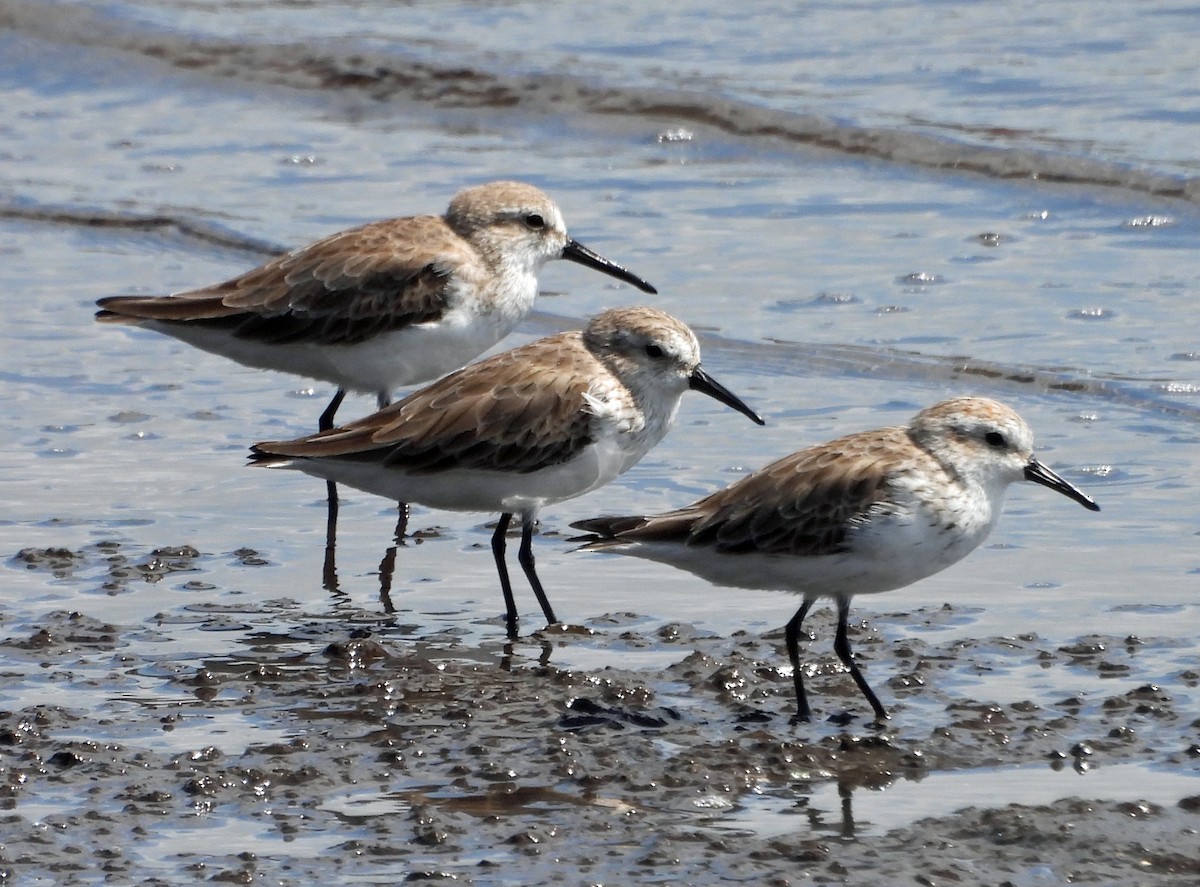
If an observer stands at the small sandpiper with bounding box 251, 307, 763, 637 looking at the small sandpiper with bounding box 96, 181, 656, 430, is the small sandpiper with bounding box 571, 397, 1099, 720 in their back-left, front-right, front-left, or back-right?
back-right

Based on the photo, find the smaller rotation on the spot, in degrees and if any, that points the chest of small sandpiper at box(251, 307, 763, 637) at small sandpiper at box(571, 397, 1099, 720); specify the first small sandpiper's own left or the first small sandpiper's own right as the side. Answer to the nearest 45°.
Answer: approximately 45° to the first small sandpiper's own right

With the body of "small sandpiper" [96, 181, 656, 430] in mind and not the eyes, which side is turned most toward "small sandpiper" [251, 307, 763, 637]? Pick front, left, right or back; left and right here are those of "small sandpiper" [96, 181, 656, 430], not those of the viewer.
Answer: right

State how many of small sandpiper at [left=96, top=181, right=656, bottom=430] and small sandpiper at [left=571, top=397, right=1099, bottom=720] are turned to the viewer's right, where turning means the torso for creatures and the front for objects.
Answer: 2

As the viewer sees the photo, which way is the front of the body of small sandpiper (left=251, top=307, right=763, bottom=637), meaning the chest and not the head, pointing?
to the viewer's right

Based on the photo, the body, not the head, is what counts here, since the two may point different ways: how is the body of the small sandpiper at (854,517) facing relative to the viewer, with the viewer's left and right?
facing to the right of the viewer

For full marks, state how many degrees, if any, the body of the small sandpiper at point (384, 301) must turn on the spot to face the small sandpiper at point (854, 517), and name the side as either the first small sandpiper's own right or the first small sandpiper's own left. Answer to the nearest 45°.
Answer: approximately 45° to the first small sandpiper's own right

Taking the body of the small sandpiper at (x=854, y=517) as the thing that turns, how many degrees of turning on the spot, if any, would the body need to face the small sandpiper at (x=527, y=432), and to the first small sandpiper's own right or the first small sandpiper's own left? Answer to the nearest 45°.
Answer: approximately 135° to the first small sandpiper's own left

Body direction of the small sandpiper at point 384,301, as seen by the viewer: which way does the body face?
to the viewer's right
